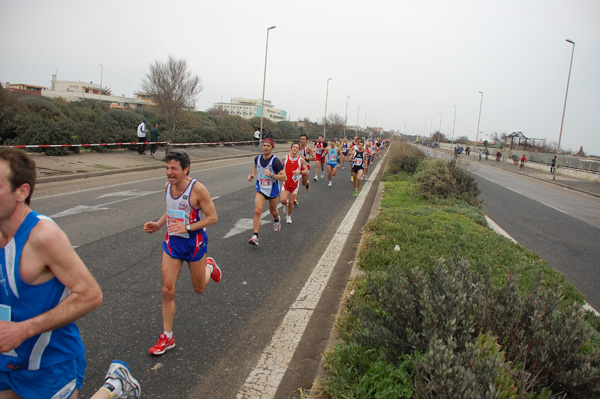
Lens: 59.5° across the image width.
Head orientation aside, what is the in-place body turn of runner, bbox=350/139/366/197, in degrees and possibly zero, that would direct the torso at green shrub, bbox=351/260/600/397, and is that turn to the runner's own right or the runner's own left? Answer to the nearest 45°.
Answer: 0° — they already face it

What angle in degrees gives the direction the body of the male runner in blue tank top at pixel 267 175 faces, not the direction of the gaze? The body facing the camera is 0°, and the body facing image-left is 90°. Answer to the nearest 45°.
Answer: approximately 45°

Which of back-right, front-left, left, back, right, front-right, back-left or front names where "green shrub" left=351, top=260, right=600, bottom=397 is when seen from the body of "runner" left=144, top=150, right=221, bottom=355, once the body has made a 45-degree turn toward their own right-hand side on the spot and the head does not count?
back-left

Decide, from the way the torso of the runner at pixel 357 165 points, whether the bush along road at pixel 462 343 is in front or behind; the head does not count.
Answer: in front

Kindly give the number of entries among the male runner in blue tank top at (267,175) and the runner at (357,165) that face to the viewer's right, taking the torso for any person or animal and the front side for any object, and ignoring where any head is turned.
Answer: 0

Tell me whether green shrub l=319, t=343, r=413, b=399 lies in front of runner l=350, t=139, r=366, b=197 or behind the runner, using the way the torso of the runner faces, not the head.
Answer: in front

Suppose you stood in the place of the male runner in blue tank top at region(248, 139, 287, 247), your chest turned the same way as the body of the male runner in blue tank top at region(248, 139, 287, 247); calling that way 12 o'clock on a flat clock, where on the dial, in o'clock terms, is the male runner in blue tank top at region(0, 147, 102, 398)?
the male runner in blue tank top at region(0, 147, 102, 398) is roughly at 11 o'clock from the male runner in blue tank top at region(248, 139, 287, 247).

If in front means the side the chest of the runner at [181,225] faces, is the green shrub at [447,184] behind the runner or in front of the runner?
behind

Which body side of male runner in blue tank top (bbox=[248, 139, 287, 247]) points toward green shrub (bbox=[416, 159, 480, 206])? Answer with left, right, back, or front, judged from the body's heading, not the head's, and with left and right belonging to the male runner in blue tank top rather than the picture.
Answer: back

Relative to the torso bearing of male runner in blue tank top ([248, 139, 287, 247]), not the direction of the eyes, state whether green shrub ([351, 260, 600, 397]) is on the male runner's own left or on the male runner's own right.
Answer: on the male runner's own left

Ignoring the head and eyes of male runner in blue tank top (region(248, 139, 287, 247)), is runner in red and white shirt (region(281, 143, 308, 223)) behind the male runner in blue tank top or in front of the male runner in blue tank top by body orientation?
behind

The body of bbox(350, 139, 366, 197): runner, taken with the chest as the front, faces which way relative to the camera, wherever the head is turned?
toward the camera

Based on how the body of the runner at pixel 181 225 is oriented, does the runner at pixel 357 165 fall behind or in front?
behind

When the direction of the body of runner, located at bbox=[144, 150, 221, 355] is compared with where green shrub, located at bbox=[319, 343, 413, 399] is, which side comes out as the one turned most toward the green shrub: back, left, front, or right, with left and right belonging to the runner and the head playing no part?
left

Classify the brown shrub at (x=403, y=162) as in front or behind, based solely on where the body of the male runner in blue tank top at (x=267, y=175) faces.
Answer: behind

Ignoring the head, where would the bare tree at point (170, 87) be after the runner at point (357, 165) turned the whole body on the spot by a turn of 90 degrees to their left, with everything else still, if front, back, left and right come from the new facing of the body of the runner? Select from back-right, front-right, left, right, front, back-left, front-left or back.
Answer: back-left
